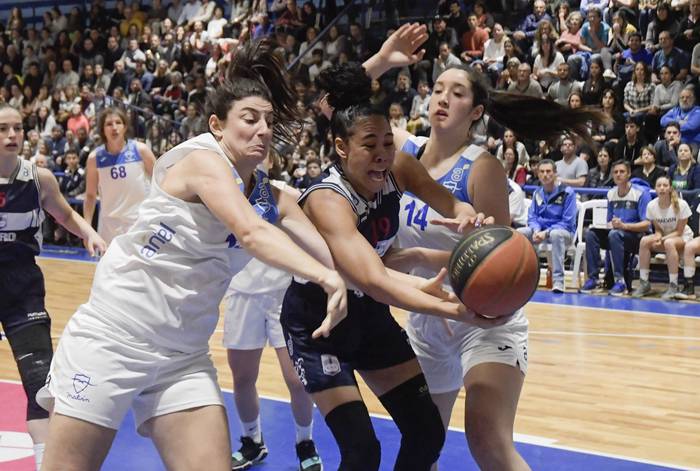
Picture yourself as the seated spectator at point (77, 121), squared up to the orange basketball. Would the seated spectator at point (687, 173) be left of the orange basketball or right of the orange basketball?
left

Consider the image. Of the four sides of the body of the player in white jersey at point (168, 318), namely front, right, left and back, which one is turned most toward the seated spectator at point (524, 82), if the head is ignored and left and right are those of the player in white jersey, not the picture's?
left

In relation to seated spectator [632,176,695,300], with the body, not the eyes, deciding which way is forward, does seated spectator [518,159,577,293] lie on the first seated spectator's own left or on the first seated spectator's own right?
on the first seated spectator's own right

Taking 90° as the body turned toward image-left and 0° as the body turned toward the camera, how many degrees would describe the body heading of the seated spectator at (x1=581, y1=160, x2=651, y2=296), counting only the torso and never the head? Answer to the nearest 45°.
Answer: approximately 45°

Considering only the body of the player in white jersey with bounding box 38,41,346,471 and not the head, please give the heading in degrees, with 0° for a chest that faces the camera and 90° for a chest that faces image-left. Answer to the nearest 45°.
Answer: approximately 315°

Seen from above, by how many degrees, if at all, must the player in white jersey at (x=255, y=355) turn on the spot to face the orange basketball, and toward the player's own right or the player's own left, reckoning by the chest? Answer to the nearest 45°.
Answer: approximately 45° to the player's own left
